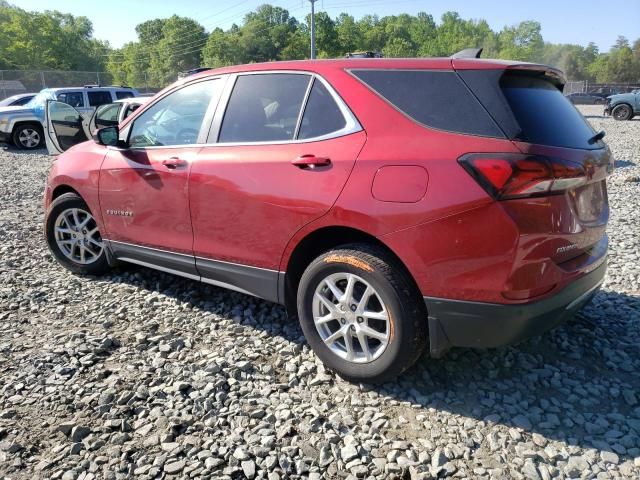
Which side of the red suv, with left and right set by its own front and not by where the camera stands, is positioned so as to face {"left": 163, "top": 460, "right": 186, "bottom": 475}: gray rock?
left

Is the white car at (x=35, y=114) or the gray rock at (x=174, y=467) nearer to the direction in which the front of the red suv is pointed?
the white car

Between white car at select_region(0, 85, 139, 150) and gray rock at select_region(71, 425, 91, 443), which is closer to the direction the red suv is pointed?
the white car

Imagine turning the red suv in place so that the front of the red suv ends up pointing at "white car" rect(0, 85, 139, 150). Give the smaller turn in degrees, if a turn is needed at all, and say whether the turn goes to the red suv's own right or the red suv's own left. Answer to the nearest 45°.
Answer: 0° — it already faces it

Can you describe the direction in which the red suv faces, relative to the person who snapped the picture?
facing away from the viewer and to the left of the viewer

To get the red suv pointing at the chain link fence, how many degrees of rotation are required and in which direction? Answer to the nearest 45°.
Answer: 0° — it already faces it
